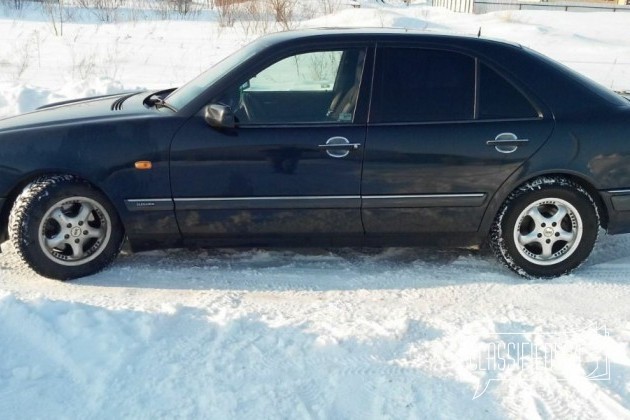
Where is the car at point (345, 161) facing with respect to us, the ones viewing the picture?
facing to the left of the viewer

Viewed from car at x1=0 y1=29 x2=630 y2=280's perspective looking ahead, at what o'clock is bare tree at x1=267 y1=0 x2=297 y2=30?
The bare tree is roughly at 3 o'clock from the car.
